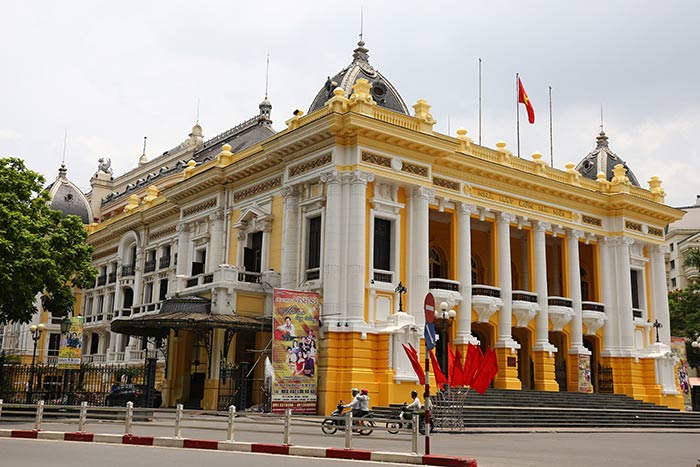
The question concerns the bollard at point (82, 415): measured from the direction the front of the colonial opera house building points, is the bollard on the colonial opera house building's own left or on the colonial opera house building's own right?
on the colonial opera house building's own right

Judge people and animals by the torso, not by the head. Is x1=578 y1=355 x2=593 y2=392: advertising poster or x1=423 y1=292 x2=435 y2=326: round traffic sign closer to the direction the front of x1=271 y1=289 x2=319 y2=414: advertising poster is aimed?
the round traffic sign

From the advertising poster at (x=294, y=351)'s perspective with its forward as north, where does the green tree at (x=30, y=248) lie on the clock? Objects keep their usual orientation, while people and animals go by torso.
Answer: The green tree is roughly at 3 o'clock from the advertising poster.

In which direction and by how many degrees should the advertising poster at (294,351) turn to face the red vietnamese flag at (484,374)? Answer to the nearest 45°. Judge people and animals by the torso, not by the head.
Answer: approximately 90° to its left

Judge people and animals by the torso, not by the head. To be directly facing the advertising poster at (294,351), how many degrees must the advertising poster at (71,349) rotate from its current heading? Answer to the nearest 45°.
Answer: approximately 90° to its left

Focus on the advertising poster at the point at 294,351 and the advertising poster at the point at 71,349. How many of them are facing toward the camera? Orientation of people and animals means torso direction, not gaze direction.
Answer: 2

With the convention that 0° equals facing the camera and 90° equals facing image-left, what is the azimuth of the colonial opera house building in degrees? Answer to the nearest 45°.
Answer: approximately 315°

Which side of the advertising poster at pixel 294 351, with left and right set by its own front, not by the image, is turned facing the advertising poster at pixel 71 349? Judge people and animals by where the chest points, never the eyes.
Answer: right

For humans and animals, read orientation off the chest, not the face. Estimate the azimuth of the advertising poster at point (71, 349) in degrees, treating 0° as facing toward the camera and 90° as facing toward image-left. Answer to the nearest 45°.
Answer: approximately 0°
